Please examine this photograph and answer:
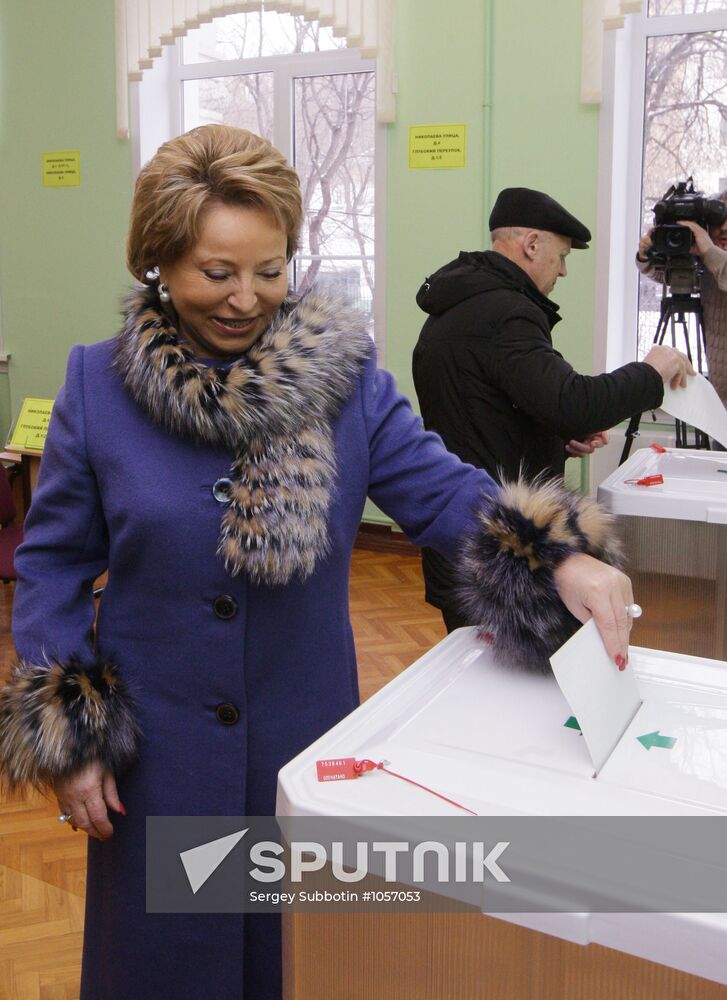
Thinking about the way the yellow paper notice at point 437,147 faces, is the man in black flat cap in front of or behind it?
in front

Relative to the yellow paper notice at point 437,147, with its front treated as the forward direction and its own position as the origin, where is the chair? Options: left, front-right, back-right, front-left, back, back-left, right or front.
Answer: front-right

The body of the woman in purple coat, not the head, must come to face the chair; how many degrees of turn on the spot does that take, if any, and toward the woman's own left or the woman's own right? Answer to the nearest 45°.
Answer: approximately 180°

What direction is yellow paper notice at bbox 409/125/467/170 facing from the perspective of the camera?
toward the camera

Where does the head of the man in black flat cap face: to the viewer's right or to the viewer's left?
to the viewer's right

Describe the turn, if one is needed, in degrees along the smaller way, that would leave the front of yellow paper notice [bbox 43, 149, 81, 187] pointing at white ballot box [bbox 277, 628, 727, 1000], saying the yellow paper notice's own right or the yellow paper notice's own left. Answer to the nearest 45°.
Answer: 0° — it already faces it

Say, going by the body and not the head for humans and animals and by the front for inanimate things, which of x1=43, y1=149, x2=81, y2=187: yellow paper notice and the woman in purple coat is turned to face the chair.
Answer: the yellow paper notice

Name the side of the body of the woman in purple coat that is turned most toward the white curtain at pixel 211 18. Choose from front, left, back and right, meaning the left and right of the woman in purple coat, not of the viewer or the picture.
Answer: back

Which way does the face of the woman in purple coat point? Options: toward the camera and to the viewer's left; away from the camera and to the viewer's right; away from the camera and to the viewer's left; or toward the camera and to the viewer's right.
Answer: toward the camera and to the viewer's right

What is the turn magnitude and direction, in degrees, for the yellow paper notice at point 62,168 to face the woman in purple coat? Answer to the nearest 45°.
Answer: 0° — it already faces them
